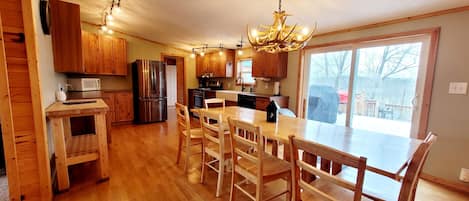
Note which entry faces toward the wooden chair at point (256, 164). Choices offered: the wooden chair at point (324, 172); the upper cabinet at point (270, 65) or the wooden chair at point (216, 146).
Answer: the upper cabinet

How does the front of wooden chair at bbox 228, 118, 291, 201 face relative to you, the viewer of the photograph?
facing away from the viewer and to the right of the viewer

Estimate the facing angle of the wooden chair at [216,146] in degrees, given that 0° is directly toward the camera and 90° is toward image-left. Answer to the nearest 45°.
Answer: approximately 225°

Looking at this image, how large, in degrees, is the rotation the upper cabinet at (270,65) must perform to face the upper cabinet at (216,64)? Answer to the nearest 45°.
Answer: approximately 135° to its right

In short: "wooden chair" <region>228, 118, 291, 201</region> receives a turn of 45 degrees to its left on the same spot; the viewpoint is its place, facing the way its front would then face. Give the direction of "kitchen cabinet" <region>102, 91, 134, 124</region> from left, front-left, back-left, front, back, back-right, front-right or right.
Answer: front-left

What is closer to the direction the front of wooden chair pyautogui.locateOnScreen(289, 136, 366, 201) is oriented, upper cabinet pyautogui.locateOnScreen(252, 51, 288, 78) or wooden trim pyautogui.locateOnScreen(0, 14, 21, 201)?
the upper cabinet

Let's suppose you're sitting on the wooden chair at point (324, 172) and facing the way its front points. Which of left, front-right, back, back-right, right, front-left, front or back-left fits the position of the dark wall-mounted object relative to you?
back-left

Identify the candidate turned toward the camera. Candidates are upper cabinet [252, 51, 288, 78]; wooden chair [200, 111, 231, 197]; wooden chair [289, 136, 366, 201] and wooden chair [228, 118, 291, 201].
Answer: the upper cabinet

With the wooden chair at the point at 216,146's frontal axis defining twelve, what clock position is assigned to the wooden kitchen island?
The wooden kitchen island is roughly at 8 o'clock from the wooden chair.

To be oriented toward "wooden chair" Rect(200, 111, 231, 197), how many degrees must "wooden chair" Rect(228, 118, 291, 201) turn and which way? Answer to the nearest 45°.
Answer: approximately 90° to its left

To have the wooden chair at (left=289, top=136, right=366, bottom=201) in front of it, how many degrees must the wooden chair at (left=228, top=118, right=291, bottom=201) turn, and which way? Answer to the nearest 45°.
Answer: approximately 90° to its right

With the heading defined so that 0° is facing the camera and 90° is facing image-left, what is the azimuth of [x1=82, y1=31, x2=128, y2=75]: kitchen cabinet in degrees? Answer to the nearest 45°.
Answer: approximately 315°

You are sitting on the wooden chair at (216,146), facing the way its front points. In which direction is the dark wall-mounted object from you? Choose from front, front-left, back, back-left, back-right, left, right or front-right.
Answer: back-left

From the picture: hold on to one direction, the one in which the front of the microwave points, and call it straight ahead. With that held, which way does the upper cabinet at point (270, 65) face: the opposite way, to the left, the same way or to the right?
to the right
